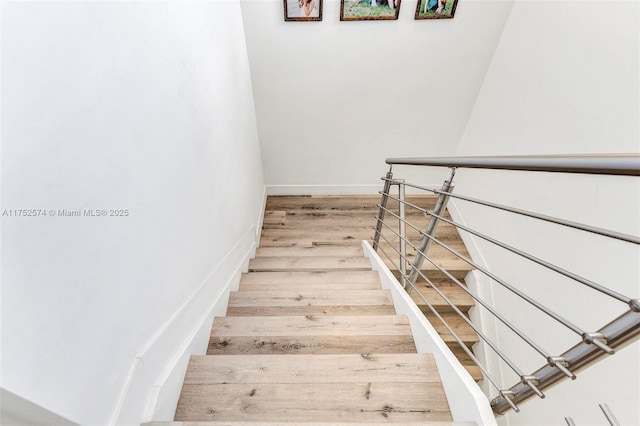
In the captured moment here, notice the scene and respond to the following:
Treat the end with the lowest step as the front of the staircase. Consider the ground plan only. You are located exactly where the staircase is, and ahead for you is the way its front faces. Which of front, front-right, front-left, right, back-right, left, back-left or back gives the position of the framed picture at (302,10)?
front

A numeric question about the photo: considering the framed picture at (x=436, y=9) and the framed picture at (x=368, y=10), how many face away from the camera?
0

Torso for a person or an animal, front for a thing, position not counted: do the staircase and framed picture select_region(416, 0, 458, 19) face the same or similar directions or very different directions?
very different directions

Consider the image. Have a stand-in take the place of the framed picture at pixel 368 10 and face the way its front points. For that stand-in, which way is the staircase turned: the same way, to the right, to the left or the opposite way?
the opposite way

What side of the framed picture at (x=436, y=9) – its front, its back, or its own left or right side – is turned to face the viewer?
front

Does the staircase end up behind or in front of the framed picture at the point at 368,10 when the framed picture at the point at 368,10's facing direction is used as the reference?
in front

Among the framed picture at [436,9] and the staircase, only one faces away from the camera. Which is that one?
the staircase

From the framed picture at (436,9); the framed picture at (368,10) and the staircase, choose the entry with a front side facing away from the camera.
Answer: the staircase

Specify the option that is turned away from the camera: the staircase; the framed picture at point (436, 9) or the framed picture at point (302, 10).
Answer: the staircase

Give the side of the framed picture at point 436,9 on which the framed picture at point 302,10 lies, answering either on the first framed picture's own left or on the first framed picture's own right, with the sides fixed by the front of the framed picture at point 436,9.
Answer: on the first framed picture's own right

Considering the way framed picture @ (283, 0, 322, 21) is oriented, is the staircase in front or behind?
in front

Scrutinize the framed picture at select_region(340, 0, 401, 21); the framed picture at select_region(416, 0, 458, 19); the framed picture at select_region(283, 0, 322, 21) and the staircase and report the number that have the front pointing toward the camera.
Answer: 3

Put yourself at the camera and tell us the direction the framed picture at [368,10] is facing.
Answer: facing the viewer

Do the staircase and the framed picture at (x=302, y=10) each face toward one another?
yes

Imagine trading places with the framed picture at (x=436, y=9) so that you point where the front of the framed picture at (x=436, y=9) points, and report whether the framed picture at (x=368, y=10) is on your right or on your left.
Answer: on your right

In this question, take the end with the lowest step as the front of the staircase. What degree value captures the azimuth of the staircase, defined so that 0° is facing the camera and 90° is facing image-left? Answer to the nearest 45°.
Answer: approximately 180°

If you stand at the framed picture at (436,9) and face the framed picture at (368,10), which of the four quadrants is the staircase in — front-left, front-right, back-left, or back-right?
front-left

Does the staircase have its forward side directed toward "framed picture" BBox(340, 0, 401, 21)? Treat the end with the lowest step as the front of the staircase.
yes

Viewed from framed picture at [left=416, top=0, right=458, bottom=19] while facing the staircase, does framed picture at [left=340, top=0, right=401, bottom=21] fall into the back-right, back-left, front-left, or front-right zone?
front-right
